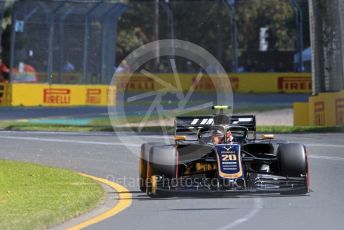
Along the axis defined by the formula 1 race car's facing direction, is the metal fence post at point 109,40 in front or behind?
behind

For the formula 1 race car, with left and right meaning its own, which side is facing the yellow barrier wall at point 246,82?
back

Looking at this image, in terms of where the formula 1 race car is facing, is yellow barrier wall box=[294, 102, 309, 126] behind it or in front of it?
behind

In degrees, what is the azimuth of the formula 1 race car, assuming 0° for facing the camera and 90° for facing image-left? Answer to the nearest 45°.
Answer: approximately 0°
